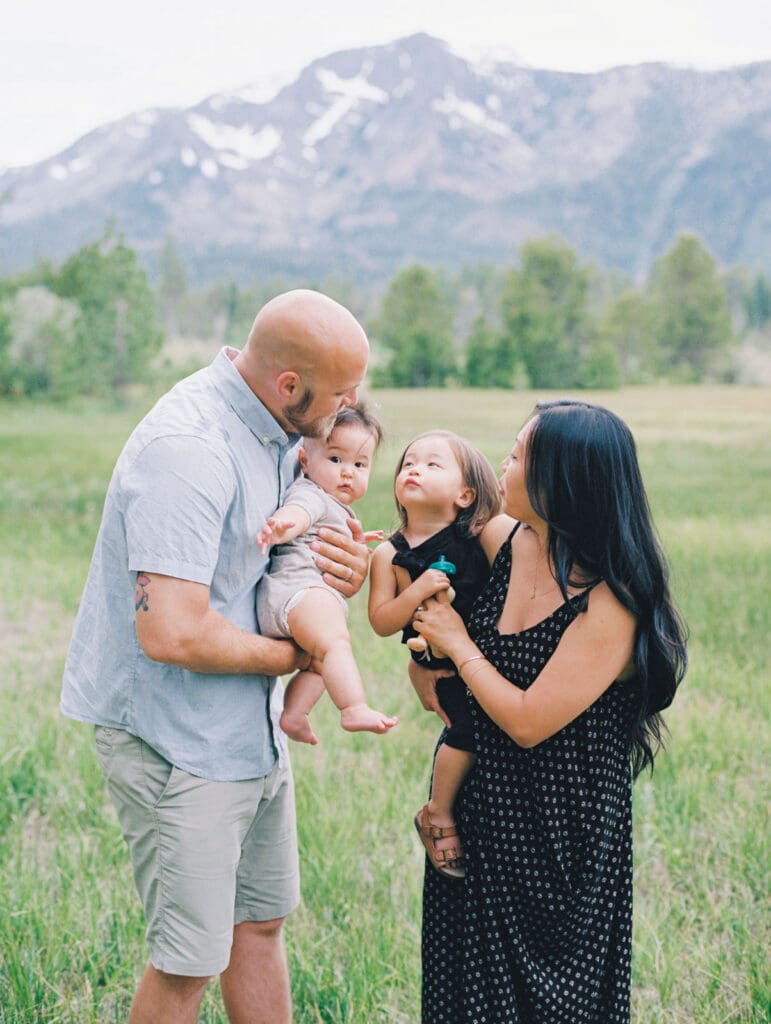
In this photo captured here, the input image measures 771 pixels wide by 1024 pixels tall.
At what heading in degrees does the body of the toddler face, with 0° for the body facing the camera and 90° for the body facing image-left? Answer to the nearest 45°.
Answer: approximately 45°

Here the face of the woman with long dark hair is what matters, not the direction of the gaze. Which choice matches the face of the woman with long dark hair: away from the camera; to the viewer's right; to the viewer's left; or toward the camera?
to the viewer's left
